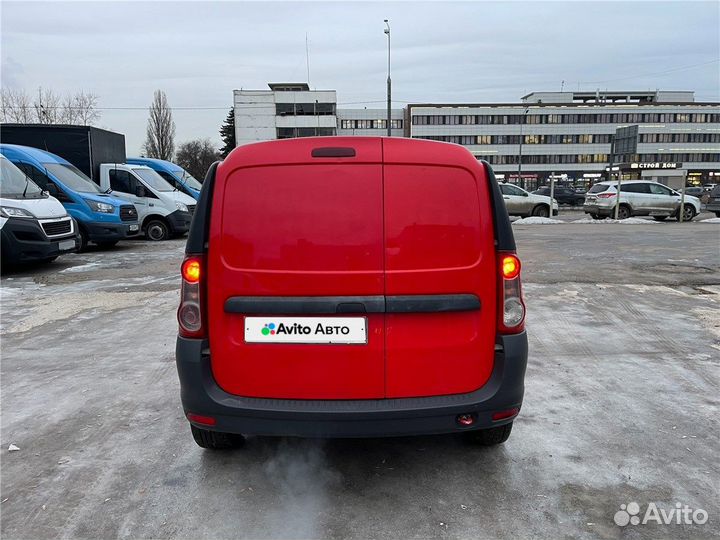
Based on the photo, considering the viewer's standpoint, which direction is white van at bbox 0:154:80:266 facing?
facing the viewer and to the right of the viewer

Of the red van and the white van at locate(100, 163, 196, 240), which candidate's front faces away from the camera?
the red van

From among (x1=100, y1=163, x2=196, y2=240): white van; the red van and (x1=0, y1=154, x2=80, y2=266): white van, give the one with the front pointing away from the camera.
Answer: the red van

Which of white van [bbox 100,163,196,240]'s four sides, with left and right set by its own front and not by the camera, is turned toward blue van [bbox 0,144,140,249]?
right

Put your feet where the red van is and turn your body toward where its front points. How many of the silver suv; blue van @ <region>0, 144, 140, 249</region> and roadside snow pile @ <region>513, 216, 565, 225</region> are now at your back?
0

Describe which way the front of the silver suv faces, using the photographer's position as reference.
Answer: facing away from the viewer and to the right of the viewer

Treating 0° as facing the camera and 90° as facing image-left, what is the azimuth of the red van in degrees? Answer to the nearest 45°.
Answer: approximately 180°

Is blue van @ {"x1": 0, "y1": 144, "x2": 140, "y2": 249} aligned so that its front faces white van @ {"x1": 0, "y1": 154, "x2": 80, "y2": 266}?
no

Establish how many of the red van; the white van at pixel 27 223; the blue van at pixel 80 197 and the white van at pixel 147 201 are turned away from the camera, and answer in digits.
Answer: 1

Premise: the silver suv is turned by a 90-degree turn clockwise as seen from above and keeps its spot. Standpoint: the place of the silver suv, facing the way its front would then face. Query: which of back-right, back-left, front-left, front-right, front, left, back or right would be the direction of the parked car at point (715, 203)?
left

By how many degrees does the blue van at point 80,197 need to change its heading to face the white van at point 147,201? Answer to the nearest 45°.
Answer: approximately 90° to its left

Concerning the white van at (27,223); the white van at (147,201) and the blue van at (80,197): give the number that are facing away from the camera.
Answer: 0

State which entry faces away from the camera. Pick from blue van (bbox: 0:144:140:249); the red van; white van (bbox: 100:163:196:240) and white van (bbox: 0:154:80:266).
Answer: the red van

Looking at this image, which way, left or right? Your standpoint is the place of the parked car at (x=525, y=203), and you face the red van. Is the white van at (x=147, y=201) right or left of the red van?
right
